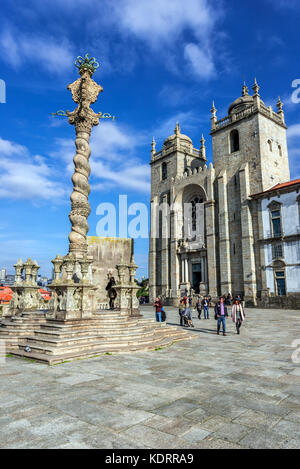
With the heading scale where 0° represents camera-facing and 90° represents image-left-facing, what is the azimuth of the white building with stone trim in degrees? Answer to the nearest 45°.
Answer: approximately 45°

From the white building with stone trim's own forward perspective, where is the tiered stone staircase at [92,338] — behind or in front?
in front

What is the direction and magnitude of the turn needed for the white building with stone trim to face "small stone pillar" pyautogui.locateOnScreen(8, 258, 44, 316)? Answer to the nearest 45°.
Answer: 0° — it already faces it
